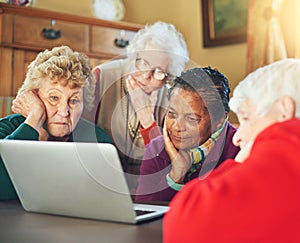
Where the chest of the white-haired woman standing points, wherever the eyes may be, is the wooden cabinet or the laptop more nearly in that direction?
the laptop

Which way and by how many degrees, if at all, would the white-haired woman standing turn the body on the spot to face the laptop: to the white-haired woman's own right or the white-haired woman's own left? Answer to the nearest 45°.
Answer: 0° — they already face it

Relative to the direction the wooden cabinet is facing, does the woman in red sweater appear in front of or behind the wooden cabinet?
in front

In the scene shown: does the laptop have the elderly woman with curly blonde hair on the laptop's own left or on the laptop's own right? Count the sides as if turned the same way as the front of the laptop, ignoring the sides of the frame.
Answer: on the laptop's own left

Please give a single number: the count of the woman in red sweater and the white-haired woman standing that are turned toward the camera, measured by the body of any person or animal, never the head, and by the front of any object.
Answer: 1

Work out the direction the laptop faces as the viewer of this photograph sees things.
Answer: facing away from the viewer and to the right of the viewer

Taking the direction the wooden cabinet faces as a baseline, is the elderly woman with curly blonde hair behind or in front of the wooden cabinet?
in front

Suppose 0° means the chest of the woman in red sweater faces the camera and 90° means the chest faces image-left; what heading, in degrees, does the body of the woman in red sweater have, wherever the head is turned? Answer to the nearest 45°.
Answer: approximately 90°

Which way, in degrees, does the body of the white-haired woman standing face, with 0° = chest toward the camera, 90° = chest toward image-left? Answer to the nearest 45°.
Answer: approximately 0°

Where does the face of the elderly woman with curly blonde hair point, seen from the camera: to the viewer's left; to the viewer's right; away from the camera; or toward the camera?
toward the camera

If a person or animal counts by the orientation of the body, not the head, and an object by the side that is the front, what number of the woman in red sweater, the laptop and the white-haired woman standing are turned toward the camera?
1

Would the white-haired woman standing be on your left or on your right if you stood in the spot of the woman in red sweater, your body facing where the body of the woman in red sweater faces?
on your right

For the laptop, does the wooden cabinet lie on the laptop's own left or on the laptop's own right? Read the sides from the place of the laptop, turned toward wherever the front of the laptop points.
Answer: on the laptop's own left

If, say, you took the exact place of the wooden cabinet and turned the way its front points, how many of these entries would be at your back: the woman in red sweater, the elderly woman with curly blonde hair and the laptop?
0

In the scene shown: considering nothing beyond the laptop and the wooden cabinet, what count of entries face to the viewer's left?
0
